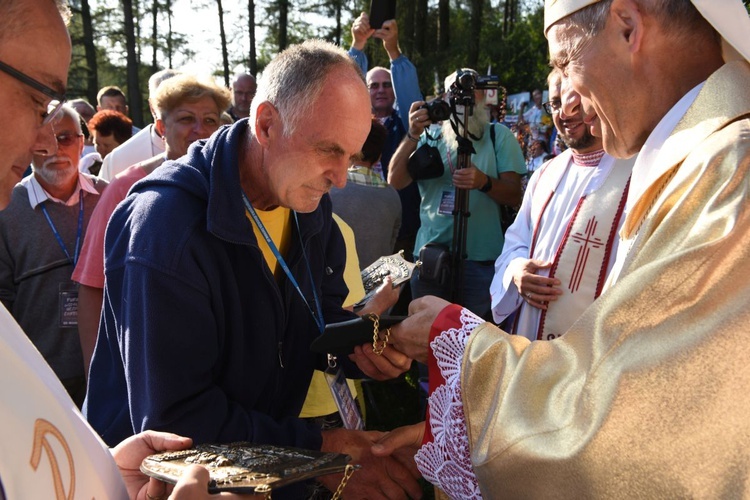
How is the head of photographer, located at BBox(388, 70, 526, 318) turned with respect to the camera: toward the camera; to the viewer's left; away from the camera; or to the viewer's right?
toward the camera

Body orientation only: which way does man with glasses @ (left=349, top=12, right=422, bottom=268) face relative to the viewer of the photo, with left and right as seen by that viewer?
facing the viewer

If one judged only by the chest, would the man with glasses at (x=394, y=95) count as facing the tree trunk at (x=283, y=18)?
no

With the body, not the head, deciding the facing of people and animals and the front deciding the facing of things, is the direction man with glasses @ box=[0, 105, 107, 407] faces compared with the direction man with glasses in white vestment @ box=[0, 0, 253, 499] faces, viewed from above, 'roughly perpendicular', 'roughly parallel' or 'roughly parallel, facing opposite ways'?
roughly perpendicular

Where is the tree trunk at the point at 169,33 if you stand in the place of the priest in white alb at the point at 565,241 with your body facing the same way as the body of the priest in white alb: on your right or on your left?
on your right

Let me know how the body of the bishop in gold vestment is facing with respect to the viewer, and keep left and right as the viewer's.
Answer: facing to the left of the viewer

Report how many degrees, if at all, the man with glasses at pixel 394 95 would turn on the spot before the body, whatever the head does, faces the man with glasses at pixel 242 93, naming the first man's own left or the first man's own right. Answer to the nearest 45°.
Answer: approximately 135° to the first man's own right

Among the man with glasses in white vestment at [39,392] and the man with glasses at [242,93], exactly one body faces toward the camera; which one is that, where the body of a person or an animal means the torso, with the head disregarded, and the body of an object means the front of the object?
the man with glasses

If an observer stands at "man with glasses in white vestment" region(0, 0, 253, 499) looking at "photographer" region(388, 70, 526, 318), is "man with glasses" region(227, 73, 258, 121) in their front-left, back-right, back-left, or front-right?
front-left

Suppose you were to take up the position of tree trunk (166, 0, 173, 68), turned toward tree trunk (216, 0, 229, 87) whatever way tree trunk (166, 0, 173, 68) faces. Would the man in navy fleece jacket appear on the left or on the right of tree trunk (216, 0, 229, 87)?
right

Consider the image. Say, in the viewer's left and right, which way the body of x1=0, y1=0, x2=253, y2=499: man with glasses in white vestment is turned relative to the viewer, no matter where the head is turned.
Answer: facing to the right of the viewer

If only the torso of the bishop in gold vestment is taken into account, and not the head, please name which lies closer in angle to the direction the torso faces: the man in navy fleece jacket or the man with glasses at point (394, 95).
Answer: the man in navy fleece jacket

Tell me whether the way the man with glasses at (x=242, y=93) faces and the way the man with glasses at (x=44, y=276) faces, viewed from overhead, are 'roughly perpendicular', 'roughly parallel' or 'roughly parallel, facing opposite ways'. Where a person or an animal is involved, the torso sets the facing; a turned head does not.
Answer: roughly parallel

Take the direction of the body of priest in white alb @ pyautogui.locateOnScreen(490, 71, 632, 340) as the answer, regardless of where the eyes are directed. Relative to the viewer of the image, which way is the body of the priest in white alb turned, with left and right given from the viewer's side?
facing the viewer and to the left of the viewer

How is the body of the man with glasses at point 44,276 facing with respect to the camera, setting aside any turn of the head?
toward the camera

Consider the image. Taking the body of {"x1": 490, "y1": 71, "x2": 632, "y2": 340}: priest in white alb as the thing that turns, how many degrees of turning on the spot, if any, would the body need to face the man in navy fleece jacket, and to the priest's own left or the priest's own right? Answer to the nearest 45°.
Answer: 0° — they already face them

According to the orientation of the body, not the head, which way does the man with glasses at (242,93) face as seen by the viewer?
toward the camera
